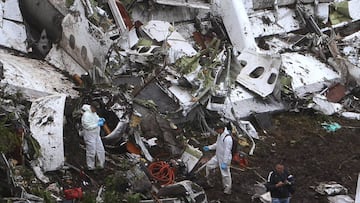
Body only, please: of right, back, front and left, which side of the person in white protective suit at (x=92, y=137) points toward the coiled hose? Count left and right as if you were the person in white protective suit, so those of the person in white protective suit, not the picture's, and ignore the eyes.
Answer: front

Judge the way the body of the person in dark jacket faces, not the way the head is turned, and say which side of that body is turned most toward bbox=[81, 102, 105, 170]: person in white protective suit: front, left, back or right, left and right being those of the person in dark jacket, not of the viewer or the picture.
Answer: right

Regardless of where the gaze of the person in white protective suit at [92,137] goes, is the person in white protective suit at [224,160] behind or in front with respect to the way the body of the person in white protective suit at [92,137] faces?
in front

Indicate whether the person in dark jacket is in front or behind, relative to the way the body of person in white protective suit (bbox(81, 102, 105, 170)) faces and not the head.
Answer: in front

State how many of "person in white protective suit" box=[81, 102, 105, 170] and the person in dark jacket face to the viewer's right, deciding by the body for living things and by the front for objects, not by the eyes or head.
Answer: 1

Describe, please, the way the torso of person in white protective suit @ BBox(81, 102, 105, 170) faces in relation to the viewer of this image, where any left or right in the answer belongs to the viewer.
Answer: facing to the right of the viewer

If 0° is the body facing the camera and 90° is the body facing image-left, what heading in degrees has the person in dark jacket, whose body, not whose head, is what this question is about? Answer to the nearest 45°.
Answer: approximately 0°
